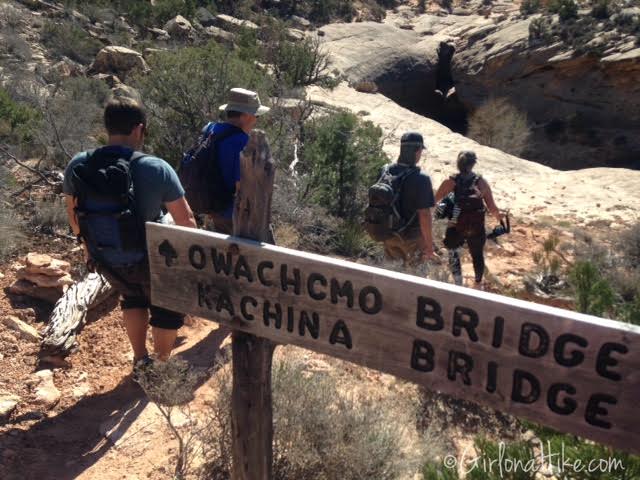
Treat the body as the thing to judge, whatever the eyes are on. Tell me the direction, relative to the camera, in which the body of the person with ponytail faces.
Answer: away from the camera

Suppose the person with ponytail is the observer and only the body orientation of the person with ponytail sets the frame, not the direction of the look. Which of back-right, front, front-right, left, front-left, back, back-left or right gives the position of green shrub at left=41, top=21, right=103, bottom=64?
front-left

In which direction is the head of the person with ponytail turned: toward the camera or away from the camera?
away from the camera

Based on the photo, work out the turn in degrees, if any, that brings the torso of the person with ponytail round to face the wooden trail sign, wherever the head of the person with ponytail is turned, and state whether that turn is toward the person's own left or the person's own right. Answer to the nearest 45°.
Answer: approximately 180°

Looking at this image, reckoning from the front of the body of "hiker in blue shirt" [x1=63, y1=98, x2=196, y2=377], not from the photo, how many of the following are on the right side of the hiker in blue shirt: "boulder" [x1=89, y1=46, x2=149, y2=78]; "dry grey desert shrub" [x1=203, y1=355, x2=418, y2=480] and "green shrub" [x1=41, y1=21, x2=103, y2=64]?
1

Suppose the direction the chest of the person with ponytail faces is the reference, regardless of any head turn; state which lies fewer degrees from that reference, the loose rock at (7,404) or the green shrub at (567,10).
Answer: the green shrub

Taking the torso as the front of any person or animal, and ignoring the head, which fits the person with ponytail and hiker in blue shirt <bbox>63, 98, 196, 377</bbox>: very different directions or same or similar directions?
same or similar directions

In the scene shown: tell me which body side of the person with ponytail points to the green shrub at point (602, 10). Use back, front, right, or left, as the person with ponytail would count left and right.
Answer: front

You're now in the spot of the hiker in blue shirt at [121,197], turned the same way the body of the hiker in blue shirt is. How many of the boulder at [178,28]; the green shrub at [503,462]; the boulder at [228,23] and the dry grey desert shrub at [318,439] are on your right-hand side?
2

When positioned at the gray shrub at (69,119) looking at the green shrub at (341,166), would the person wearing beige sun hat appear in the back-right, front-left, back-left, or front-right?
front-right

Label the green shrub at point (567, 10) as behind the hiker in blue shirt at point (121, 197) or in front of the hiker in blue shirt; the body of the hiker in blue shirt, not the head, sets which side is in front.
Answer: in front

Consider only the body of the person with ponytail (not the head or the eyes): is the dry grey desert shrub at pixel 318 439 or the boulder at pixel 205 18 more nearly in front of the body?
the boulder

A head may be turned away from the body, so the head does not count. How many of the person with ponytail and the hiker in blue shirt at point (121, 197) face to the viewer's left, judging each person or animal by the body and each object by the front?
0

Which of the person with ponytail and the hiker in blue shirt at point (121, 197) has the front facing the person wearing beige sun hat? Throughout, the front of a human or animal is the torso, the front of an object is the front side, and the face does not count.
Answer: the hiker in blue shirt

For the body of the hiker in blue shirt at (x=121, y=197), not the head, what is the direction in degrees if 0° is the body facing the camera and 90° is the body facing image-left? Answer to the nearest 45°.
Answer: approximately 225°

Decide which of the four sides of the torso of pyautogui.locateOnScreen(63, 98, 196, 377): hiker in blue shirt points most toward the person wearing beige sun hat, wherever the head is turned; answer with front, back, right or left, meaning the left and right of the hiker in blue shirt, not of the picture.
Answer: front
